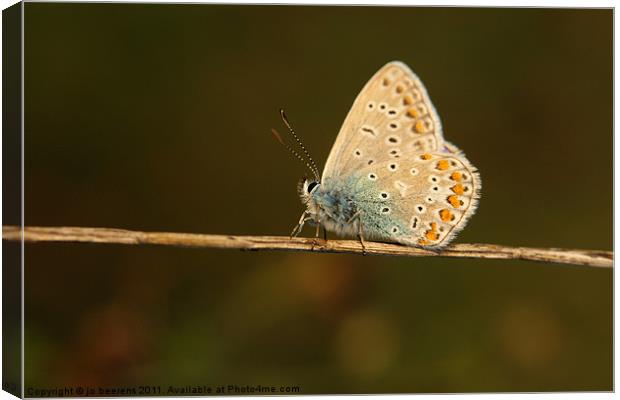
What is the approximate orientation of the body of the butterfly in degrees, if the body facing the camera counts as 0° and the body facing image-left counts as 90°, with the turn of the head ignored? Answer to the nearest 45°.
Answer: approximately 90°
